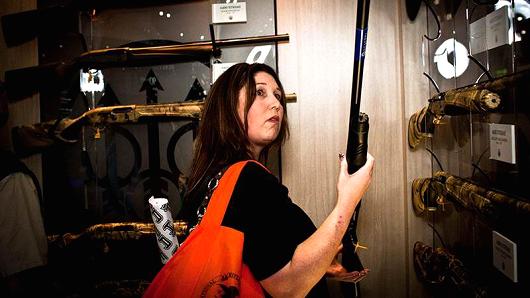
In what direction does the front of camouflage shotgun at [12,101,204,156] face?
to the viewer's right

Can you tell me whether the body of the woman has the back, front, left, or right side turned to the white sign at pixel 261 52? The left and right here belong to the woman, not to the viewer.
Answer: left

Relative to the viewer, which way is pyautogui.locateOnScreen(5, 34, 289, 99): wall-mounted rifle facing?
to the viewer's right

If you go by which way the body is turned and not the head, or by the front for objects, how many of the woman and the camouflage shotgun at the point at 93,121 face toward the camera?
0

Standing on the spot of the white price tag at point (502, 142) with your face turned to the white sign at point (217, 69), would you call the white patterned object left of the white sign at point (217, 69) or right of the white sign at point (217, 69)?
left

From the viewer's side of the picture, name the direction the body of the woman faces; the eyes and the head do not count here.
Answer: to the viewer's right

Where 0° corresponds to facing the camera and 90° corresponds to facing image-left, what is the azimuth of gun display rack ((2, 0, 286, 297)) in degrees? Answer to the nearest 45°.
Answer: approximately 0°

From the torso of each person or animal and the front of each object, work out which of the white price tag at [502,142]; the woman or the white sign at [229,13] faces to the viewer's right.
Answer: the woman

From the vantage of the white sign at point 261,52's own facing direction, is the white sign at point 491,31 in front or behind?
in front

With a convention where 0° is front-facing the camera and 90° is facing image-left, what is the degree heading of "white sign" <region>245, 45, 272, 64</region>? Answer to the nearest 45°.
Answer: approximately 0°

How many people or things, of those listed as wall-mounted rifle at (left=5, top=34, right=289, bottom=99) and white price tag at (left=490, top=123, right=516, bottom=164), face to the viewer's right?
1
